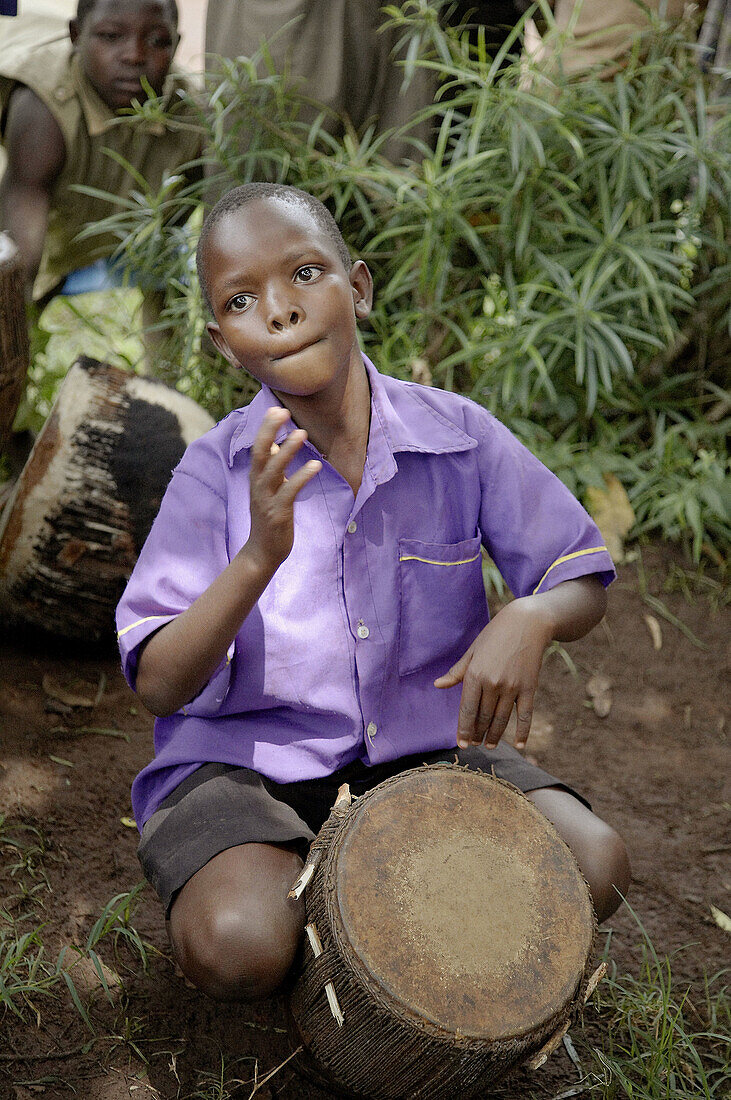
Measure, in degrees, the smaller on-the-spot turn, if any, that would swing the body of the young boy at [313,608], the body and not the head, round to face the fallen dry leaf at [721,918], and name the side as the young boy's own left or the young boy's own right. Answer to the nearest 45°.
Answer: approximately 90° to the young boy's own left

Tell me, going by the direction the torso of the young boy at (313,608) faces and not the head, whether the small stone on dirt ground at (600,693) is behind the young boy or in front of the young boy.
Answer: behind

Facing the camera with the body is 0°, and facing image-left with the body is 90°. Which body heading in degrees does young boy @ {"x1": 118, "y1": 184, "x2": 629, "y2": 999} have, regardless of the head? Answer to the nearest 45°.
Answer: approximately 0°

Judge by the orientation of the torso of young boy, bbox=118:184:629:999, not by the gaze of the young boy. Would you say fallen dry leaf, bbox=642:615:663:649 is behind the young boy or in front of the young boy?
behind

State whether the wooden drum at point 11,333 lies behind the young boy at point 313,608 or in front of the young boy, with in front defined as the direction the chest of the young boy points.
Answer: behind

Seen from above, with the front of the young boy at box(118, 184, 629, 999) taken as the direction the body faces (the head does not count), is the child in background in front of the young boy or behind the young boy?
behind

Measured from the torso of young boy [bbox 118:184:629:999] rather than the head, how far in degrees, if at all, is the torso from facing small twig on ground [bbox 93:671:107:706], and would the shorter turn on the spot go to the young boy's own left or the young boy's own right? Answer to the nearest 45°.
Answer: approximately 135° to the young boy's own right
